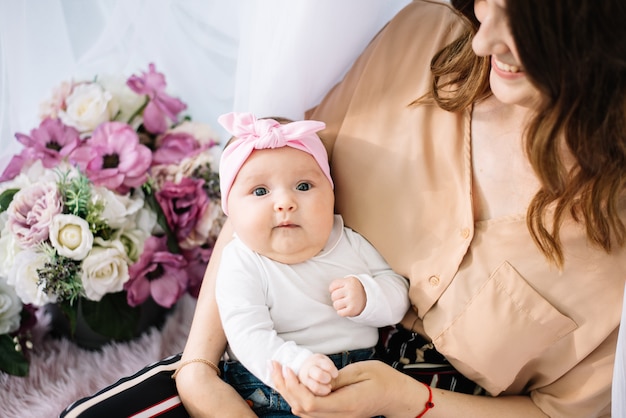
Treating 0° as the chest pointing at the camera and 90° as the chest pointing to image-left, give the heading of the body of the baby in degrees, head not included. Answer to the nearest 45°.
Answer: approximately 0°

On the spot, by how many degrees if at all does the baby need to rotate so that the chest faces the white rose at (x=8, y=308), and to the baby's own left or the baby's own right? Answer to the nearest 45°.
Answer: approximately 135° to the baby's own right

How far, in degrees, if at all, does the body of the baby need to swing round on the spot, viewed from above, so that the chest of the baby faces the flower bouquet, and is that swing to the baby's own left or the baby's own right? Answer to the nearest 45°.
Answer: approximately 135° to the baby's own right

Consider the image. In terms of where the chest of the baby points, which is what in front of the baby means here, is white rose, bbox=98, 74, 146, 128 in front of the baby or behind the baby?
behind
